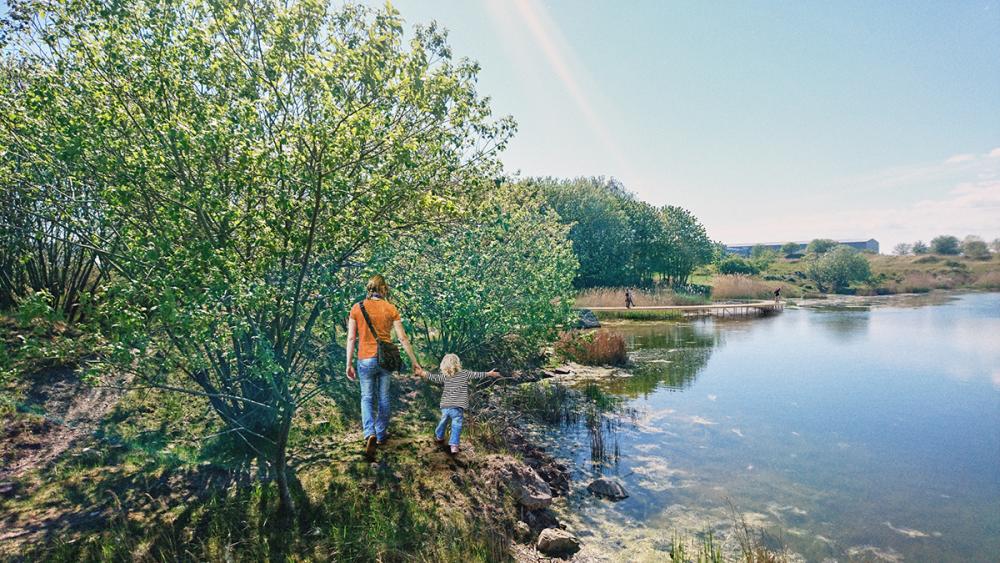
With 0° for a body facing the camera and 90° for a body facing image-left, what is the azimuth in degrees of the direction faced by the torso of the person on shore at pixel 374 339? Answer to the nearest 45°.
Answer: approximately 180°

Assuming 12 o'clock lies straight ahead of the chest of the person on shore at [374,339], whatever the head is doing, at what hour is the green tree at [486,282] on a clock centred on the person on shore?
The green tree is roughly at 1 o'clock from the person on shore.

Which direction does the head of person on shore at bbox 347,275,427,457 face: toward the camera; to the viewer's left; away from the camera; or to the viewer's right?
away from the camera

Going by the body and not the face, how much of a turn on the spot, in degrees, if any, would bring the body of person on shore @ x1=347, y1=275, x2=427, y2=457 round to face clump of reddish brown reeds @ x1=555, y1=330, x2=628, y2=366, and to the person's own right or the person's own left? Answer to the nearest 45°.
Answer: approximately 45° to the person's own right
